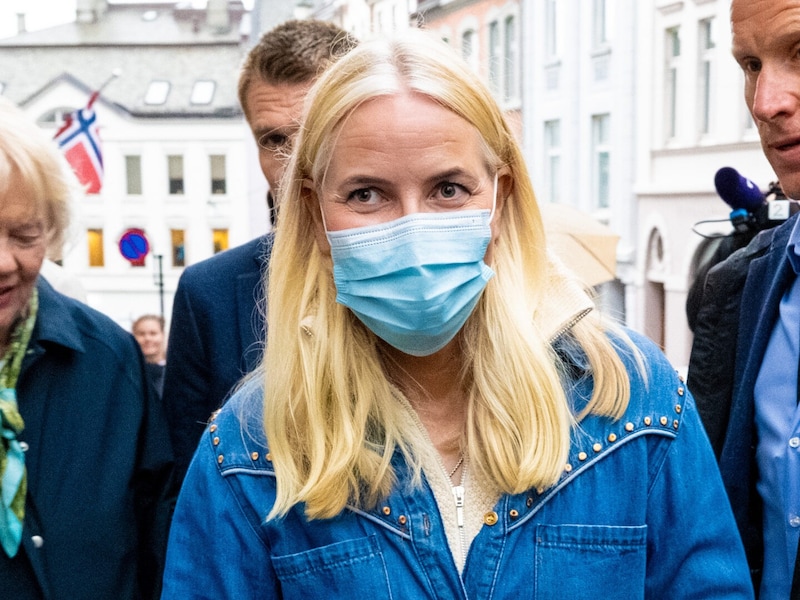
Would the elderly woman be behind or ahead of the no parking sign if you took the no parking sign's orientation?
ahead

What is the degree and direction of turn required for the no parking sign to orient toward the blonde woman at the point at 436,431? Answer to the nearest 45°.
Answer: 0° — it already faces them

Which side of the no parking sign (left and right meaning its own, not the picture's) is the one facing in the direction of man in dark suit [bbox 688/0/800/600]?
front

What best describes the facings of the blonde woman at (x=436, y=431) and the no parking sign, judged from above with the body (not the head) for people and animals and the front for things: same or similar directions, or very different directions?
same or similar directions

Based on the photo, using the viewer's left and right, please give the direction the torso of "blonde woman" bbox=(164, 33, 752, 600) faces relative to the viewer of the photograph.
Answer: facing the viewer

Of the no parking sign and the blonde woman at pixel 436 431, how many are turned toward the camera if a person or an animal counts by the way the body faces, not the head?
2

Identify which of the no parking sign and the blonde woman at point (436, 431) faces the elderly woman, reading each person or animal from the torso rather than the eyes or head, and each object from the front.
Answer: the no parking sign

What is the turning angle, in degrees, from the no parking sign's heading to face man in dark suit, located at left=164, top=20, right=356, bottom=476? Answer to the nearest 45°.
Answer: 0° — it already faces them

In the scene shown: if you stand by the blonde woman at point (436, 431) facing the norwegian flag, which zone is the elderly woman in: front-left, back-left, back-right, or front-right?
front-left

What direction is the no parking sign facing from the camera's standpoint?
toward the camera

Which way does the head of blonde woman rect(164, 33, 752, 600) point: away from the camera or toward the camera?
toward the camera

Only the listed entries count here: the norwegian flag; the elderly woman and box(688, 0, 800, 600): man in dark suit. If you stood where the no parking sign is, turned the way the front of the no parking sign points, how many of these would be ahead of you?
2
